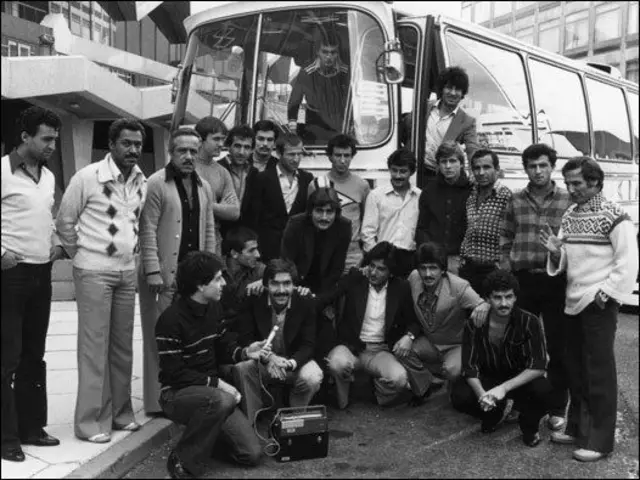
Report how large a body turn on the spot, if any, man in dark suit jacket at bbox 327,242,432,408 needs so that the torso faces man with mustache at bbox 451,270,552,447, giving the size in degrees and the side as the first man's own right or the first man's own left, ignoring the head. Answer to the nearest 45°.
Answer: approximately 45° to the first man's own left

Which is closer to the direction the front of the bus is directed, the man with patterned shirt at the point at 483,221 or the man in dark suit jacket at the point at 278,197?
the man in dark suit jacket

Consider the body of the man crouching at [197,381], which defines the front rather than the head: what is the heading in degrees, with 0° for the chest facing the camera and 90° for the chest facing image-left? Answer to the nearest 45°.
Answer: approximately 270°

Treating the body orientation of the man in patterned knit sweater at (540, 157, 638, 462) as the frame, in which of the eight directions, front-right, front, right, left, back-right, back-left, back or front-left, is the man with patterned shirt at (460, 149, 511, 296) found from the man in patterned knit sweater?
right

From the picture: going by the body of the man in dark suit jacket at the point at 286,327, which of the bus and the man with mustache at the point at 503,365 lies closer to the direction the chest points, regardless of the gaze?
the man with mustache

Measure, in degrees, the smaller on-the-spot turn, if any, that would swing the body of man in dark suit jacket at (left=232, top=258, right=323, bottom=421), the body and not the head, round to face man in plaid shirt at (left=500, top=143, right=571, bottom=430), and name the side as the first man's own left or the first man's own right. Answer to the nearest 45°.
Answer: approximately 90° to the first man's own left

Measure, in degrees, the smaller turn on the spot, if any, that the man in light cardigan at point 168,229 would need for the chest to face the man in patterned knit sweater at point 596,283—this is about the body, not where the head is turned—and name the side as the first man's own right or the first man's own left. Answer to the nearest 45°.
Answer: approximately 45° to the first man's own left

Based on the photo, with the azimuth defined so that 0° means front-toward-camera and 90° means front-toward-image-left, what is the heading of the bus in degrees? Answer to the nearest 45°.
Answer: approximately 45°

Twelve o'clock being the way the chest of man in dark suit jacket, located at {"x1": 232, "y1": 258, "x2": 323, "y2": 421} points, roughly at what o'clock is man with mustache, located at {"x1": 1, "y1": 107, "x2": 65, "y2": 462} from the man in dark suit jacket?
The man with mustache is roughly at 2 o'clock from the man in dark suit jacket.

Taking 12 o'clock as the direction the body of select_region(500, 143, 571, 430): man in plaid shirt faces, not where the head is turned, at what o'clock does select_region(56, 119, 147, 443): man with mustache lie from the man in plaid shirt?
The man with mustache is roughly at 2 o'clock from the man in plaid shirt.

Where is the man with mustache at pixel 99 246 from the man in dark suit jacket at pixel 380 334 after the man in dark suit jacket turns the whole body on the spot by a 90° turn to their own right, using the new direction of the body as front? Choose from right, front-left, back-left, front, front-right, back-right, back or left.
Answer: front-left
